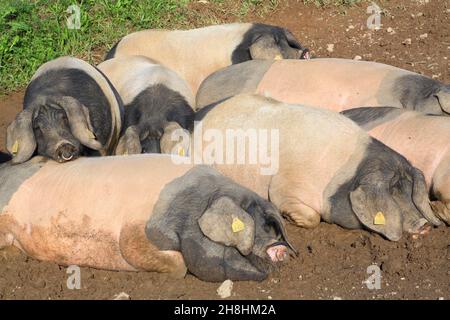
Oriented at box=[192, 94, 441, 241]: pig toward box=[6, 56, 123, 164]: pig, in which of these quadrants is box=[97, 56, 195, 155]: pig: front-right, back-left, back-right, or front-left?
front-right

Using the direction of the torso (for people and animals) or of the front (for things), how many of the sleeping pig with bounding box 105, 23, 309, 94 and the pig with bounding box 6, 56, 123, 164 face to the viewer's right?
1

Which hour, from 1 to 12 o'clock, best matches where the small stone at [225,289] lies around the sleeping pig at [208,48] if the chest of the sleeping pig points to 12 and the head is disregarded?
The small stone is roughly at 3 o'clock from the sleeping pig.

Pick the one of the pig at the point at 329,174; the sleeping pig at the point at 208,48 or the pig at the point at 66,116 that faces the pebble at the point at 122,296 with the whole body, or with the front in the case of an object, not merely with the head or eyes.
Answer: the pig at the point at 66,116

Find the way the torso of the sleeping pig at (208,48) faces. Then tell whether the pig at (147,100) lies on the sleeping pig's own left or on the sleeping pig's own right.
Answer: on the sleeping pig's own right

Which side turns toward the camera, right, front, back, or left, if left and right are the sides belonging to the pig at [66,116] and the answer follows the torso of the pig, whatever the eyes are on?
front

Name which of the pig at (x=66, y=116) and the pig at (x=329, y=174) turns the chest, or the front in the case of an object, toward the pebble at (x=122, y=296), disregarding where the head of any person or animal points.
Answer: the pig at (x=66, y=116)

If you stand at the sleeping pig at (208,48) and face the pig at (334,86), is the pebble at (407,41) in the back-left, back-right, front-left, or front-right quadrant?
front-left

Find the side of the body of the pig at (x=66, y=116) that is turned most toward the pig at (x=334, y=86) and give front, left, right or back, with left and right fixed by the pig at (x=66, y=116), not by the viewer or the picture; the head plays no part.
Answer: left

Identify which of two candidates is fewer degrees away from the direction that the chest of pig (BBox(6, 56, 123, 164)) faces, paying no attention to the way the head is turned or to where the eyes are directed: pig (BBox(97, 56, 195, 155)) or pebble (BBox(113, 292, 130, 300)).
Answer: the pebble

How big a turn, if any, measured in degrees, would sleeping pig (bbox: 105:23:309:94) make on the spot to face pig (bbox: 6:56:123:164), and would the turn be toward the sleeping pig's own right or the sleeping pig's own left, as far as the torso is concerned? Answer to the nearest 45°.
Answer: approximately 135° to the sleeping pig's own right

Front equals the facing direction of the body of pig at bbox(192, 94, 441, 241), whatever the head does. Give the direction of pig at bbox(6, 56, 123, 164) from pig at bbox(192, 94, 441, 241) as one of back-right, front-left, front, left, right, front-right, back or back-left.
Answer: back-right

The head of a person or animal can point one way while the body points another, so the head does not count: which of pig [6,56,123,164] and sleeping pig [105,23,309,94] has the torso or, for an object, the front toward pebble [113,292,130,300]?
the pig

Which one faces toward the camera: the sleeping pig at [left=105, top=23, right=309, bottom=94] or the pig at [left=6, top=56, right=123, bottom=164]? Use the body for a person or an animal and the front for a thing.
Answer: the pig

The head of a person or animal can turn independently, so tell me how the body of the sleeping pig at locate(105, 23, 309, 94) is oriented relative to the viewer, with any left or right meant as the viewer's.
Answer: facing to the right of the viewer

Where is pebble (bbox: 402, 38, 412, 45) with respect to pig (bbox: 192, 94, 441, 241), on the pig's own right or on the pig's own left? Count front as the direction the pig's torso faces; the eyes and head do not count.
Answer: on the pig's own left

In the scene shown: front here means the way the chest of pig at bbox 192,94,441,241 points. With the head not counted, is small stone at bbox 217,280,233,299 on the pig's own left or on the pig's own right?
on the pig's own right

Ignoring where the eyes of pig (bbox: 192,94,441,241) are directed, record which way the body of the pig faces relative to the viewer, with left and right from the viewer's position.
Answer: facing the viewer and to the right of the viewer

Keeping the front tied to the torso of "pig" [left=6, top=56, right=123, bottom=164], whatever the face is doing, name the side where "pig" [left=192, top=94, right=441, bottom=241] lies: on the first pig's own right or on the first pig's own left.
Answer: on the first pig's own left

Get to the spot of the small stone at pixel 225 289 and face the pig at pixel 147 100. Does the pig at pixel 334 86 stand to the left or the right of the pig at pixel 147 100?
right

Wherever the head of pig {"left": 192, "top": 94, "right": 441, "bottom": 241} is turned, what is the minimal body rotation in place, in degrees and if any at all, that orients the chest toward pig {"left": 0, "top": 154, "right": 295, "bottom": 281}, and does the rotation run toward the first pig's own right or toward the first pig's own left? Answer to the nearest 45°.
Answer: approximately 90° to the first pig's own right
